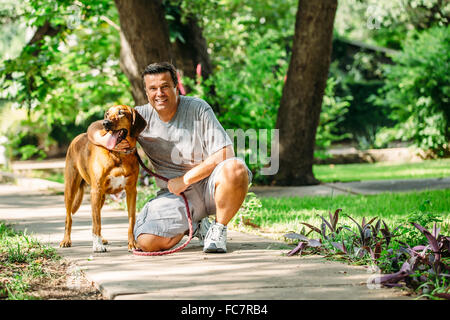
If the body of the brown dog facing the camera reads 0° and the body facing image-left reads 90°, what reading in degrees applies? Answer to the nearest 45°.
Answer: approximately 315°

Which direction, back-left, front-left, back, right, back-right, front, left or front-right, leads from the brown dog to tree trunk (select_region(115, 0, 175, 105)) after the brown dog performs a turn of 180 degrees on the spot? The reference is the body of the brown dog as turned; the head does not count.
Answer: front-right
